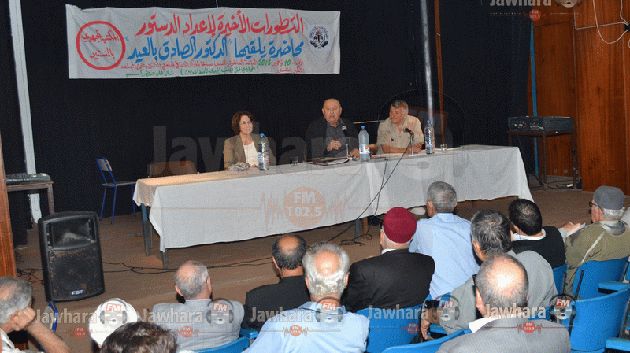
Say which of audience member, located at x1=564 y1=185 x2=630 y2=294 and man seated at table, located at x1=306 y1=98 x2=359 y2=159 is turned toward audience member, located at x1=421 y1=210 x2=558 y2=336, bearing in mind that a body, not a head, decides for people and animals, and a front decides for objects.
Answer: the man seated at table

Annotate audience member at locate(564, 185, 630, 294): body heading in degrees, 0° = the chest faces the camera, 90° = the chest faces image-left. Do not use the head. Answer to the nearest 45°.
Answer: approximately 135°

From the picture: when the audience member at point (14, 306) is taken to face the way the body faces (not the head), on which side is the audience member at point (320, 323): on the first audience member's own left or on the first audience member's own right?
on the first audience member's own right

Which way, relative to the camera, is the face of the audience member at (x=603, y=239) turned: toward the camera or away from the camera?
away from the camera

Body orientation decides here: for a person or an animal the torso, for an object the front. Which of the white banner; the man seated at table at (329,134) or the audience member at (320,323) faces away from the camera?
the audience member

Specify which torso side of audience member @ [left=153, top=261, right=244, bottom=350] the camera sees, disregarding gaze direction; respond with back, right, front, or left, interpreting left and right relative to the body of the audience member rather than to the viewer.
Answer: back

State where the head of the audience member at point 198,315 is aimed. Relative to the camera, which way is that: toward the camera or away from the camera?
away from the camera

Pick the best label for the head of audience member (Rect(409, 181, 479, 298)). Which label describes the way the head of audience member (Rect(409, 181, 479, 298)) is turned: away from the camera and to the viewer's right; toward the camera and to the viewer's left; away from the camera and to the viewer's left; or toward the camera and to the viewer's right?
away from the camera and to the viewer's left

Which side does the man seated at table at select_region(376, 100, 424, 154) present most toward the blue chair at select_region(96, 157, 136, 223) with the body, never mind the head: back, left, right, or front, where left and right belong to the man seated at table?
right

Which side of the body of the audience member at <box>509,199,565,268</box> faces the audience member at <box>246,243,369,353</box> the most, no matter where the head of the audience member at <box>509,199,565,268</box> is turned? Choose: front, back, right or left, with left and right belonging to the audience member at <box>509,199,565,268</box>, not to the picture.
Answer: left

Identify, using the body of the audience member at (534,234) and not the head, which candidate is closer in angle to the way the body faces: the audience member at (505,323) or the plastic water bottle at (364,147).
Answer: the plastic water bottle

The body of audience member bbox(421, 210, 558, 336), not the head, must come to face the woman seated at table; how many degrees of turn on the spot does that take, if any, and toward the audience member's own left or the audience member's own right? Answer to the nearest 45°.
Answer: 0° — they already face them

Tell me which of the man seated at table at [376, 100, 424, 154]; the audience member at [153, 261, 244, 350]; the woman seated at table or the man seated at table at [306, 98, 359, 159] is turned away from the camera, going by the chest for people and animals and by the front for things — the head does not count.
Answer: the audience member
